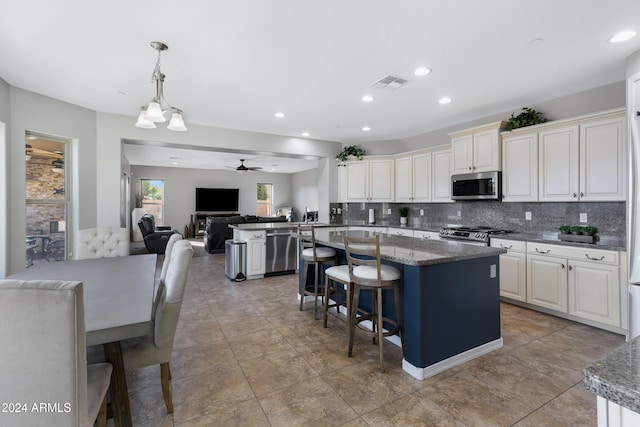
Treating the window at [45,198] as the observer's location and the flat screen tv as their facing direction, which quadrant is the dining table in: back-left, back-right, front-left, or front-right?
back-right

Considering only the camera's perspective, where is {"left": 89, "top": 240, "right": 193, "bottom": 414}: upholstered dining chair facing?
facing to the left of the viewer

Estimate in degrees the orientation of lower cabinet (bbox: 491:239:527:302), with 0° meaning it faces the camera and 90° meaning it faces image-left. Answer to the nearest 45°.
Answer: approximately 45°

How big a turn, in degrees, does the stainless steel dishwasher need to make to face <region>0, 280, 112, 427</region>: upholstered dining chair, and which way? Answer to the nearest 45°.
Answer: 0° — it already faces it

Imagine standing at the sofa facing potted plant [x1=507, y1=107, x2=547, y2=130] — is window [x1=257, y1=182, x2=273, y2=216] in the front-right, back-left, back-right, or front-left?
back-left

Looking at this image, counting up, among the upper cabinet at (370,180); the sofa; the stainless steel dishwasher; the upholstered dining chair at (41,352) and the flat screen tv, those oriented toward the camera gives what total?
3

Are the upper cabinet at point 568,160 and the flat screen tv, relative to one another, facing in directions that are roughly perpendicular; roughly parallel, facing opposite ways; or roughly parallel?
roughly perpendicular

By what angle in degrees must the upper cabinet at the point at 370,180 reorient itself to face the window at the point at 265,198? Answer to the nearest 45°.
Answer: approximately 135° to its right
